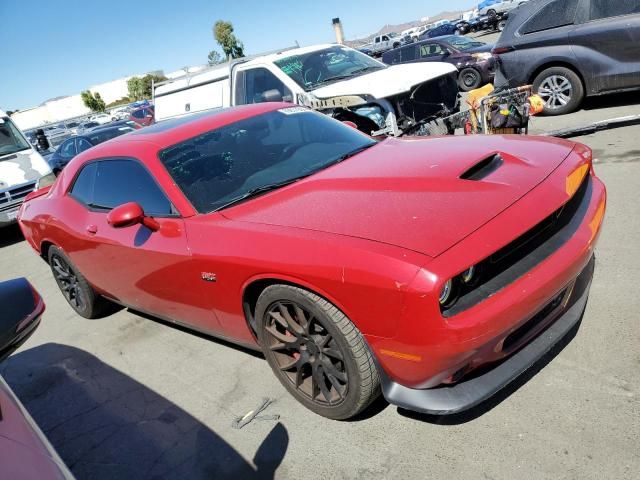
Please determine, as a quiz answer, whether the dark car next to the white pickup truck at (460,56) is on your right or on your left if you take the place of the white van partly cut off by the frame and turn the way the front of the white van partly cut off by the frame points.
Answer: on your left

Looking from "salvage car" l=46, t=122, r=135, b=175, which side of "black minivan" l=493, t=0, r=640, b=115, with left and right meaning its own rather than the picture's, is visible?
back

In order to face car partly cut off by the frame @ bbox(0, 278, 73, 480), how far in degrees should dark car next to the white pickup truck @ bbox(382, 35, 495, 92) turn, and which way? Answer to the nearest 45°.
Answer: approximately 45° to its right

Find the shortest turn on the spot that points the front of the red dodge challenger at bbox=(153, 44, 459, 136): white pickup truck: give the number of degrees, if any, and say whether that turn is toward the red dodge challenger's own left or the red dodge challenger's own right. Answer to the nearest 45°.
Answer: approximately 135° to the red dodge challenger's own left

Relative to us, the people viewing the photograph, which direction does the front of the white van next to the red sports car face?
facing the viewer and to the right of the viewer

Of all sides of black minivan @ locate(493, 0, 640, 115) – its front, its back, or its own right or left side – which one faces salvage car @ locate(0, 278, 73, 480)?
right

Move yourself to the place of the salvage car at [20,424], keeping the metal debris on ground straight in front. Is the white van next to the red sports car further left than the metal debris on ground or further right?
left

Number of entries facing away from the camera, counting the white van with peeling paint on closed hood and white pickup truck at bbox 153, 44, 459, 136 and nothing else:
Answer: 0

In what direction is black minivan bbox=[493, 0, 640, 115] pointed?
to the viewer's right
